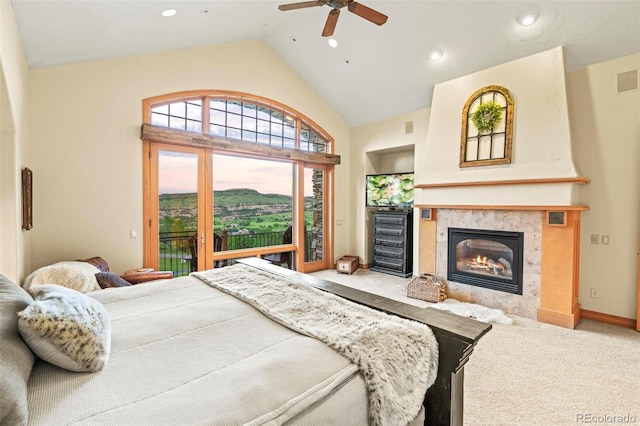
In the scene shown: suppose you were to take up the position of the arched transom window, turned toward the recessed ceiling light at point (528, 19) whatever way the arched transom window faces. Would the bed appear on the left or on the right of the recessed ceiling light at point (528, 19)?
right

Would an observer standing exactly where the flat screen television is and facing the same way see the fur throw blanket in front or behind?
in front

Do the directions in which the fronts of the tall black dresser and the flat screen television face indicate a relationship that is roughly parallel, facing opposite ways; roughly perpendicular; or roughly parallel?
roughly parallel

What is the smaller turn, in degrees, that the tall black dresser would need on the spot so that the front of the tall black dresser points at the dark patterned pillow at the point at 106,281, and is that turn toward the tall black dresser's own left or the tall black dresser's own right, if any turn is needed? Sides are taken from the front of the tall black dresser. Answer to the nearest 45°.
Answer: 0° — it already faces it

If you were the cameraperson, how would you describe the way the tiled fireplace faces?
facing the viewer and to the left of the viewer

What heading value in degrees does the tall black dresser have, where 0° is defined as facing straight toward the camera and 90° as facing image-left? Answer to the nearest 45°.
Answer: approximately 45°

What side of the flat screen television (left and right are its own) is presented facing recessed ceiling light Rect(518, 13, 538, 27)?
left

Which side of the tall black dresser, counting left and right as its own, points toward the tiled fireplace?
left

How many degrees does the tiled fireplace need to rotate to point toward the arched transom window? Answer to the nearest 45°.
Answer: approximately 45° to its right

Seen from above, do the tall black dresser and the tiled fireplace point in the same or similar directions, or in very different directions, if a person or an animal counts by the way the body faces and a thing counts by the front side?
same or similar directions

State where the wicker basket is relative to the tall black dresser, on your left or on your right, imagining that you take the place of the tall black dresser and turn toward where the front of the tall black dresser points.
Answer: on your left
